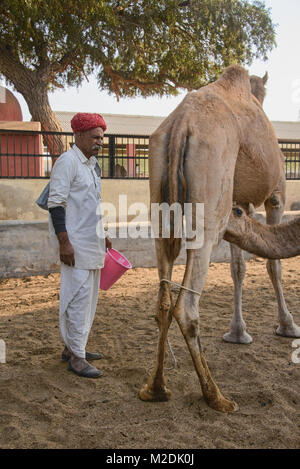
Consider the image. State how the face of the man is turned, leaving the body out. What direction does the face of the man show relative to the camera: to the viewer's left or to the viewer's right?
to the viewer's right

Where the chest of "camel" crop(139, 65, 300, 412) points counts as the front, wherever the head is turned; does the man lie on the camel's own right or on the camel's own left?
on the camel's own left

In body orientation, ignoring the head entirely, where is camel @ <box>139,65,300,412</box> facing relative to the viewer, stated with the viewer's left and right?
facing away from the viewer and to the right of the viewer
